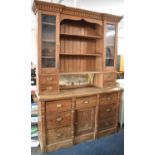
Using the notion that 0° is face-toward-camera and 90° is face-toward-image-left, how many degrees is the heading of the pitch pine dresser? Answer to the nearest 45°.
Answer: approximately 315°
